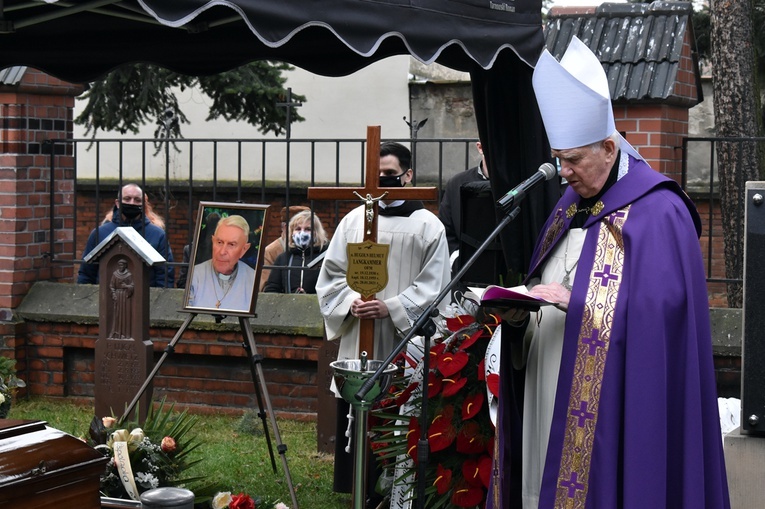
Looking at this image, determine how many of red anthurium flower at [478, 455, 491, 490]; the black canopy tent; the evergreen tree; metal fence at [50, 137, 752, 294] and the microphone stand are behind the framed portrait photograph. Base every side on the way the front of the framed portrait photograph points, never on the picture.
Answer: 2

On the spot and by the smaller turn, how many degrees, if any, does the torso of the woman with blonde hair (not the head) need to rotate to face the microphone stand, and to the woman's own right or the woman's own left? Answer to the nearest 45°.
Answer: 0° — they already face it

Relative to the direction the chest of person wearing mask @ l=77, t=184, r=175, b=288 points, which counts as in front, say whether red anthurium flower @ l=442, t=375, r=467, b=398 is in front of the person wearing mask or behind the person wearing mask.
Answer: in front

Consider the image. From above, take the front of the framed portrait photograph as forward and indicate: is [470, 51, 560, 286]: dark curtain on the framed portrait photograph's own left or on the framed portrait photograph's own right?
on the framed portrait photograph's own left

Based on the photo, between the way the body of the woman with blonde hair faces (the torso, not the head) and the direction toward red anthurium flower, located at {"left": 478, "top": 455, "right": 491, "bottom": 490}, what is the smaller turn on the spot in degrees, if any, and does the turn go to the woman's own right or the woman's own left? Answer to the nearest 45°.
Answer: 0° — they already face it

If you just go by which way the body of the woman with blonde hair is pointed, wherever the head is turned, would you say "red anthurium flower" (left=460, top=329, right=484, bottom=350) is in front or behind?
in front
